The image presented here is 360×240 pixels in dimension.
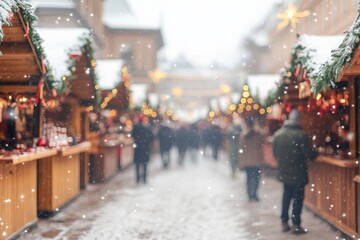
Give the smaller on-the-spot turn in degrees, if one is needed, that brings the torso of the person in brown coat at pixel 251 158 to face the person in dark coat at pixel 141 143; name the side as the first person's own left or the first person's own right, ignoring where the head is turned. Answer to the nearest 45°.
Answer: approximately 45° to the first person's own left

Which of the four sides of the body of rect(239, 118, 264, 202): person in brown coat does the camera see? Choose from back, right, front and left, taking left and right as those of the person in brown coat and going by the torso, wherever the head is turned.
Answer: back

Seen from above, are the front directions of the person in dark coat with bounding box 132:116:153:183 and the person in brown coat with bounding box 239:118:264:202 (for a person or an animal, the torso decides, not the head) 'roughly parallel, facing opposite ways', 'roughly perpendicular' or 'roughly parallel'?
roughly parallel

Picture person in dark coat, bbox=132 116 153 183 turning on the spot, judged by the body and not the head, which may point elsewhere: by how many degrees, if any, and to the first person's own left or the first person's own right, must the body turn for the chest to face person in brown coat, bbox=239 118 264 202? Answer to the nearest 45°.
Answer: approximately 135° to the first person's own right

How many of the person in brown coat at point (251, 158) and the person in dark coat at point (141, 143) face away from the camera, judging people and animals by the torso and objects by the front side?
2

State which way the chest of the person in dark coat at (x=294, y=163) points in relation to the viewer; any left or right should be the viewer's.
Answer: facing away from the viewer and to the right of the viewer

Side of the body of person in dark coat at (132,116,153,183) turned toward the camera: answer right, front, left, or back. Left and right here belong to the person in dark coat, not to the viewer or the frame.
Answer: back
